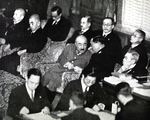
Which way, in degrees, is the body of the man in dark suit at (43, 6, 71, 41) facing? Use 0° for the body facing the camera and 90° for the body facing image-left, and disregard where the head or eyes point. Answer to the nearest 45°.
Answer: approximately 45°

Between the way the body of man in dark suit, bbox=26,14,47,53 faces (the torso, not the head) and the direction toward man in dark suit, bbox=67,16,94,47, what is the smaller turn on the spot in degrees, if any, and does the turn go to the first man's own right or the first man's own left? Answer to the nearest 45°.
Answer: approximately 135° to the first man's own left

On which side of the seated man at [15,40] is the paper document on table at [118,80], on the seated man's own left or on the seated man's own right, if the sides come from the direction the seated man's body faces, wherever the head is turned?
on the seated man's own left
